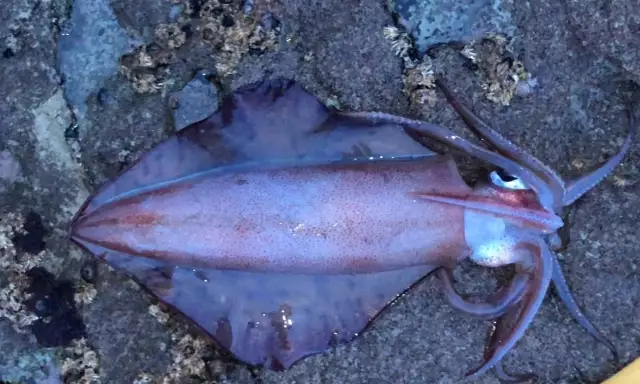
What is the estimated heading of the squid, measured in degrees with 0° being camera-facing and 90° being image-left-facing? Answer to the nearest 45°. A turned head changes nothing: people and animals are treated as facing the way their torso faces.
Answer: approximately 270°

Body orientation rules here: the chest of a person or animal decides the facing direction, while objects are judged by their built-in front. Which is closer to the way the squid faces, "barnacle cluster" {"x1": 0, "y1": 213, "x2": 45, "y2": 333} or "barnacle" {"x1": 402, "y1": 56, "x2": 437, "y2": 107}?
the barnacle

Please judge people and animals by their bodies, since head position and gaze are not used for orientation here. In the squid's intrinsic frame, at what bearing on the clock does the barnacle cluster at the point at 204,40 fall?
The barnacle cluster is roughly at 8 o'clock from the squid.

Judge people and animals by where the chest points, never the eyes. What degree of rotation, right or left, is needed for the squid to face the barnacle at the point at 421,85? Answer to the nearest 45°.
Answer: approximately 45° to its left

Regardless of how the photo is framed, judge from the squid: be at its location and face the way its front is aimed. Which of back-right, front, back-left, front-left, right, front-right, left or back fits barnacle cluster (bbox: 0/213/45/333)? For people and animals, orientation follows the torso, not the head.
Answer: back

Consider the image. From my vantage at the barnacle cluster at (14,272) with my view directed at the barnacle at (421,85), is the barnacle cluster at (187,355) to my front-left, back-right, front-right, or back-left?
front-right

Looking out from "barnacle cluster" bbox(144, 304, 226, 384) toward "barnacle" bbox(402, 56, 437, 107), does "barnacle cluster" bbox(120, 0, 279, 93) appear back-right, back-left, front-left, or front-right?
front-left

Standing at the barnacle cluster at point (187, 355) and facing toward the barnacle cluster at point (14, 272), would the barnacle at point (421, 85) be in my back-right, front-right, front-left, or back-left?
back-right

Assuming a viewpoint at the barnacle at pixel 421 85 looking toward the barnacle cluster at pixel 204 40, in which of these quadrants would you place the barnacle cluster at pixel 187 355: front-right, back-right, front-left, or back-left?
front-left
